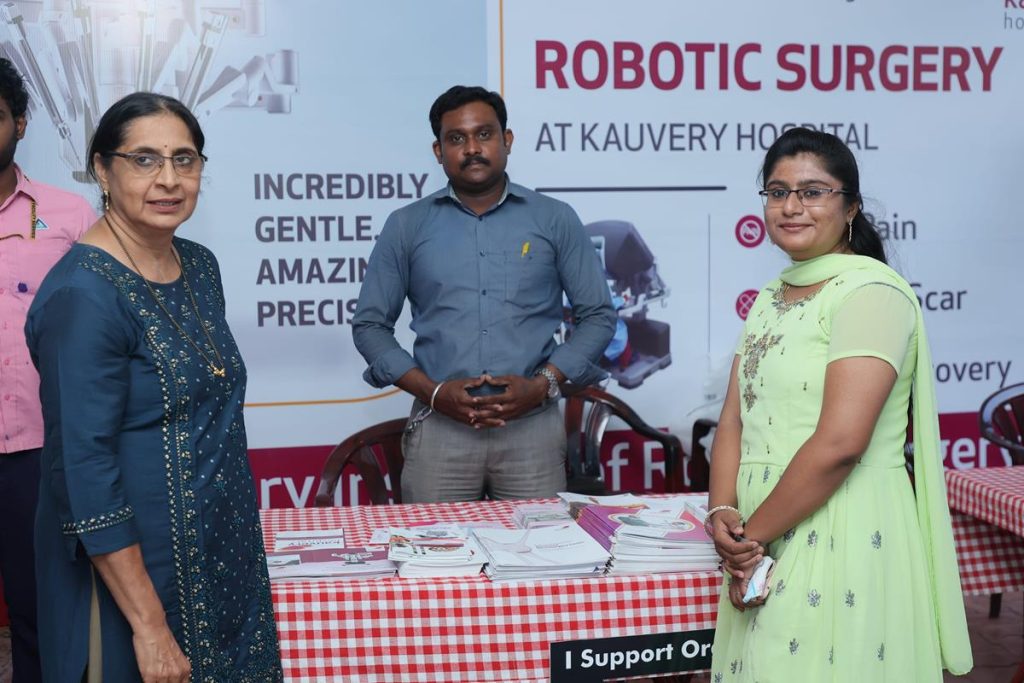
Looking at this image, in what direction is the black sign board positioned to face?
toward the camera

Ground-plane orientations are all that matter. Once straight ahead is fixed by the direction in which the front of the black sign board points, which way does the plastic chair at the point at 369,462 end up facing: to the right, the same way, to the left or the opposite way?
the same way

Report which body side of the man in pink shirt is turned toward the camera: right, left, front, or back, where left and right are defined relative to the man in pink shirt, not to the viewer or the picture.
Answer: front

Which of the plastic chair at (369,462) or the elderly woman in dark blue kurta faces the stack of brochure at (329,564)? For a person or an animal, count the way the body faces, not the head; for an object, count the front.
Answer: the plastic chair

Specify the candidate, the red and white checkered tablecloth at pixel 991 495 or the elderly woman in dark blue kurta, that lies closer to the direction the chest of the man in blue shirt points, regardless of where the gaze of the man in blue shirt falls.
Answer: the elderly woman in dark blue kurta

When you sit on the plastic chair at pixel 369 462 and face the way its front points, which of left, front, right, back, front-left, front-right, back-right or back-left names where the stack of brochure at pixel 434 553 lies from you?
front

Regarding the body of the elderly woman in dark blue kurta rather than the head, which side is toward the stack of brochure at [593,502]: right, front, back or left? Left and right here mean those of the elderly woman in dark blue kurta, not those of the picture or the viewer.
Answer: left

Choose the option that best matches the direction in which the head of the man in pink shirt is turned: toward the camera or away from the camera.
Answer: toward the camera

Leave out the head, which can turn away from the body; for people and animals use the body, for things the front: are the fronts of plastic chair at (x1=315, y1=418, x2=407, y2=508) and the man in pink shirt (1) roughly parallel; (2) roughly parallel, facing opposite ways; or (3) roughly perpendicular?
roughly parallel

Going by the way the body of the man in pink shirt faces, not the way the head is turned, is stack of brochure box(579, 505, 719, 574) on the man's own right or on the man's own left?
on the man's own left

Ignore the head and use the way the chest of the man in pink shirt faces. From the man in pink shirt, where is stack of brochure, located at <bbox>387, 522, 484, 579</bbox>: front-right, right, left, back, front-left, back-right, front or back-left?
front-left

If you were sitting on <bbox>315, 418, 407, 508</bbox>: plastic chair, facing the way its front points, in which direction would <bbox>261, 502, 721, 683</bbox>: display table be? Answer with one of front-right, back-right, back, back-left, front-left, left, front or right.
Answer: front

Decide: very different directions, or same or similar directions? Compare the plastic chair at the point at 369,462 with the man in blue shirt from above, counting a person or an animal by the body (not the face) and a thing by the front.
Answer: same or similar directions

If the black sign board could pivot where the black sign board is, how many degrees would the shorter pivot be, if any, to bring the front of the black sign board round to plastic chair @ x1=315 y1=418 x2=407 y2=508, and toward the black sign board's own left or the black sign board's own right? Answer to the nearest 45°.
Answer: approximately 135° to the black sign board's own right

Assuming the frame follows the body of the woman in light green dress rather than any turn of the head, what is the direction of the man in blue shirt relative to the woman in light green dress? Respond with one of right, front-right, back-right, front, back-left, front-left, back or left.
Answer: right
